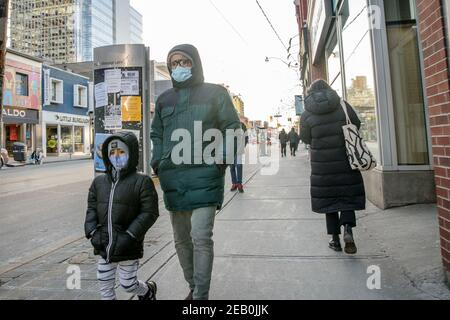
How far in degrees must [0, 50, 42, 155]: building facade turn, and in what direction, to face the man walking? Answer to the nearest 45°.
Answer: approximately 45° to its right

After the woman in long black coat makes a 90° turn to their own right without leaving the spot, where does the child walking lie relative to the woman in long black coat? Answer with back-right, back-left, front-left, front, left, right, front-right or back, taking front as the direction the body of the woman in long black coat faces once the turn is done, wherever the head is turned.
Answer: back-right

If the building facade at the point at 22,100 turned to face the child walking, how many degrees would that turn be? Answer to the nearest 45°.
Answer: approximately 45° to its right

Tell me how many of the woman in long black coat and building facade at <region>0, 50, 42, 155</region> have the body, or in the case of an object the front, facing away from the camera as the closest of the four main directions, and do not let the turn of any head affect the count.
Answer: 1

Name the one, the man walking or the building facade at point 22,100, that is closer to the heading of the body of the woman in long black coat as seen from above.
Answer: the building facade

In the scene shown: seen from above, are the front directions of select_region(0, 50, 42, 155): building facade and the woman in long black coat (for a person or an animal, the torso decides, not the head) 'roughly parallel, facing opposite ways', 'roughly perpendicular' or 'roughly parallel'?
roughly perpendicular

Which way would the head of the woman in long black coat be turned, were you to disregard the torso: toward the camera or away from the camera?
away from the camera

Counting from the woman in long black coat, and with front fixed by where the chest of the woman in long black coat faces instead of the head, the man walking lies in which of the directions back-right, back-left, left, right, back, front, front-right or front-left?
back-left

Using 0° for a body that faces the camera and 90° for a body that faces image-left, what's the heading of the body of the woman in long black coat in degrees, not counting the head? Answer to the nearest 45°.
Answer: approximately 180°

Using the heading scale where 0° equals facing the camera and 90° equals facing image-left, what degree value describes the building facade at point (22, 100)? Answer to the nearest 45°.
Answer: approximately 315°
